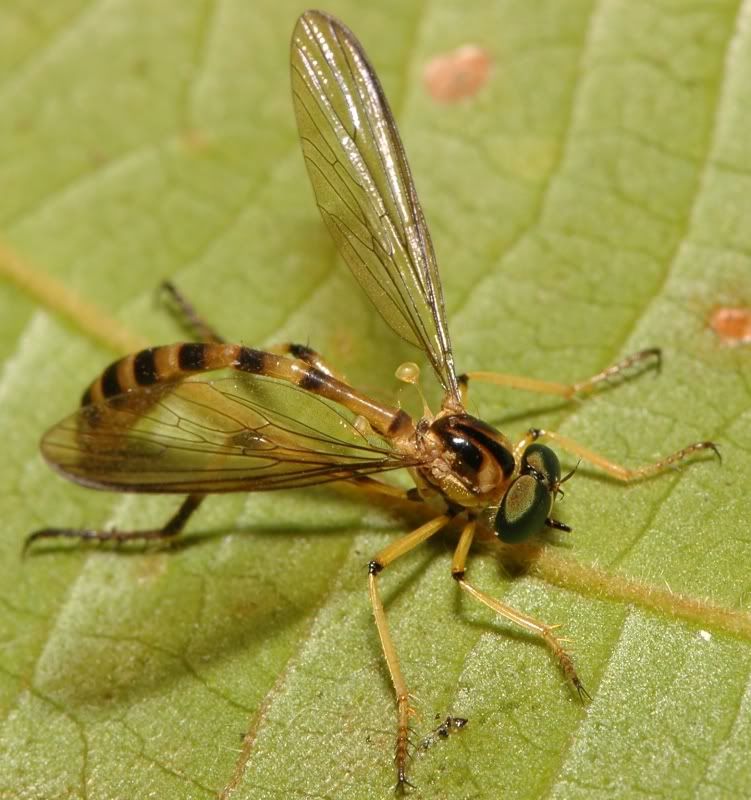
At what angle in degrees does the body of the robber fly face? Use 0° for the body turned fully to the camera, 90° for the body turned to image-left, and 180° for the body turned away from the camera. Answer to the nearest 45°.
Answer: approximately 315°
